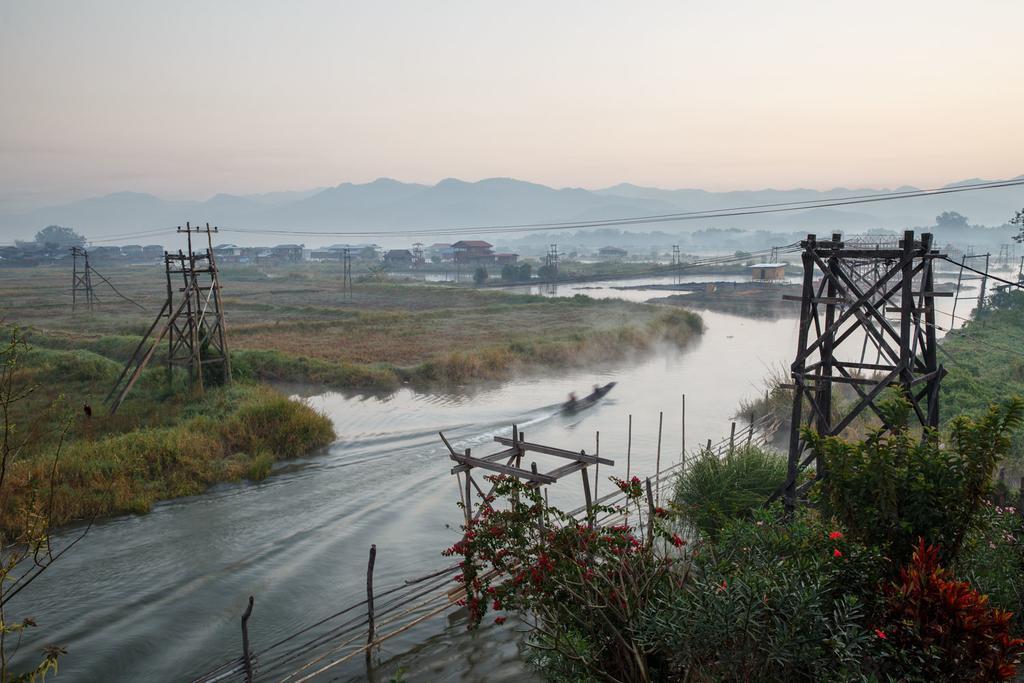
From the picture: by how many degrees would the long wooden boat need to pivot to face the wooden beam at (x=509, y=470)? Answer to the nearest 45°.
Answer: approximately 135° to its right

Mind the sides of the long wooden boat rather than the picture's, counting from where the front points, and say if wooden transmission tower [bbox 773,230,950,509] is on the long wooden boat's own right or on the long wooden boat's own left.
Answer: on the long wooden boat's own right

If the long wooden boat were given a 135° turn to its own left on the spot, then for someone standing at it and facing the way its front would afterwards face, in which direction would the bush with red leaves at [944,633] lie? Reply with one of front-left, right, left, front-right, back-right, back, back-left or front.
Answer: left

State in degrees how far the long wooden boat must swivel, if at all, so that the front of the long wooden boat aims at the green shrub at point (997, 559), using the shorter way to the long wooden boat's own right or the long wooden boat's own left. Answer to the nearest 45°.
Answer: approximately 135° to the long wooden boat's own right

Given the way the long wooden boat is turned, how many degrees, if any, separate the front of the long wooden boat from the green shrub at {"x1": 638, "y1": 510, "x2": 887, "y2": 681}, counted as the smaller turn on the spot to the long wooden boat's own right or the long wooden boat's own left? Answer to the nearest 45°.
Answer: approximately 135° to the long wooden boat's own right

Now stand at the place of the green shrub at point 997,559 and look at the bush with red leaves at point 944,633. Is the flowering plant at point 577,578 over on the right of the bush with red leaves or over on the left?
right

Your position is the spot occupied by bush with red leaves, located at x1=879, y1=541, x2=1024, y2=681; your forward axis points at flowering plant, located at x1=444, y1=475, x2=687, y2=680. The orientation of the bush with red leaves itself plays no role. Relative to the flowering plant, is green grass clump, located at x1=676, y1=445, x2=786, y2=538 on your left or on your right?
right

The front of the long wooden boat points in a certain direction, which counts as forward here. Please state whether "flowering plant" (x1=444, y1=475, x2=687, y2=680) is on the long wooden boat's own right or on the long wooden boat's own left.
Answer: on the long wooden boat's own right

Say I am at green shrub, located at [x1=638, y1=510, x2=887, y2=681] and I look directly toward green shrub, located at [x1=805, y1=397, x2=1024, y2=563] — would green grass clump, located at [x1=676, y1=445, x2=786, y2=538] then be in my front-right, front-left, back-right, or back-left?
front-left

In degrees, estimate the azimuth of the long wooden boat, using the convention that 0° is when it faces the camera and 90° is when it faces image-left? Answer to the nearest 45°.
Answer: approximately 225°

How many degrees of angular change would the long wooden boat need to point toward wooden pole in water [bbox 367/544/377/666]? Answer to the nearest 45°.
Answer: approximately 135° to its right

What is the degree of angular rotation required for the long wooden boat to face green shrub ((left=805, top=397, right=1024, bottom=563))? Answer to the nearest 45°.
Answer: approximately 135° to its right
